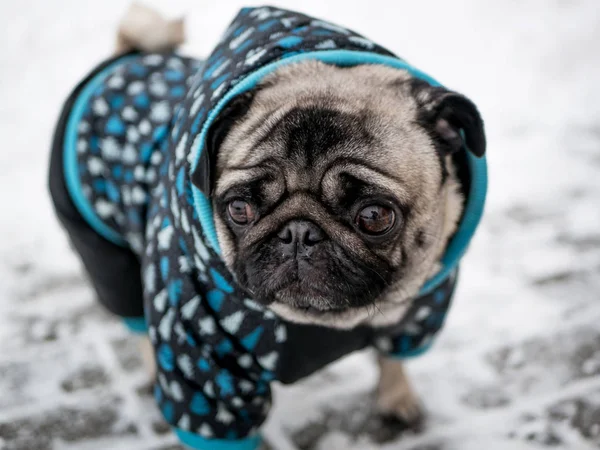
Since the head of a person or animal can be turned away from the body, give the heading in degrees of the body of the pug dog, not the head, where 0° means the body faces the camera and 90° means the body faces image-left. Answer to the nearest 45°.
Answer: approximately 315°
